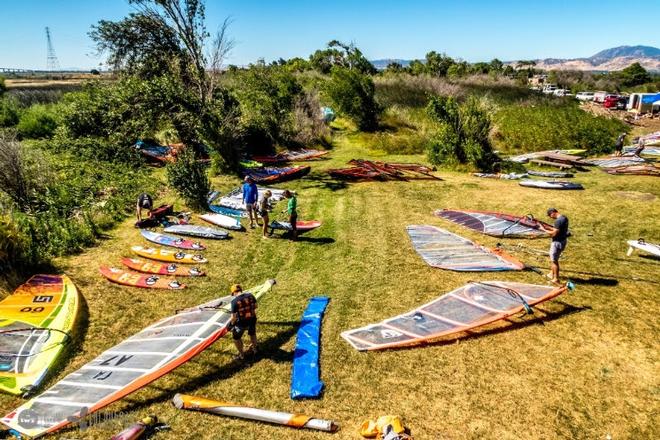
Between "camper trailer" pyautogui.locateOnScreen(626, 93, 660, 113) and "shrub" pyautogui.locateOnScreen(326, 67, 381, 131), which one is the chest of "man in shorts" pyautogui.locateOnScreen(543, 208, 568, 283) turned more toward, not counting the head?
the shrub

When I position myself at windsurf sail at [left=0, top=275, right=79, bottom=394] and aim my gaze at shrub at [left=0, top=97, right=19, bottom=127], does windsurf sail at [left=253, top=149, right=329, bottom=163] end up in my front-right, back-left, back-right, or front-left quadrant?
front-right

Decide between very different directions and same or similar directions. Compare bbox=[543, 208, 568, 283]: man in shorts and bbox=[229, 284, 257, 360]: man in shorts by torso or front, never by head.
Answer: same or similar directions

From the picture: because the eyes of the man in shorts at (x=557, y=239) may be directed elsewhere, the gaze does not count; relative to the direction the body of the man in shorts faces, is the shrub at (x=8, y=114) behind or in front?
in front

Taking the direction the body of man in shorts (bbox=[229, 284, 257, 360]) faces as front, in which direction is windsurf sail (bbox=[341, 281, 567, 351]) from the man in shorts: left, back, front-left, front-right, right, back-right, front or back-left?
back-right

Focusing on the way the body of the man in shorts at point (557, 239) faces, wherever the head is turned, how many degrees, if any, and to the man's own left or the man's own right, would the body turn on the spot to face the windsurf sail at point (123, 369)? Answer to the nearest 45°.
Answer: approximately 45° to the man's own left

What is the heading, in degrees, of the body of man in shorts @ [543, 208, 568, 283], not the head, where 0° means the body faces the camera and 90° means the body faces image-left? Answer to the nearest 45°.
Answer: approximately 90°

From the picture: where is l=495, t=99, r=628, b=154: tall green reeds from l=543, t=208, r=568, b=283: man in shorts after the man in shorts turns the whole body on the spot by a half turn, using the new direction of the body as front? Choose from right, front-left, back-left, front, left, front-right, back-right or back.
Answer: left

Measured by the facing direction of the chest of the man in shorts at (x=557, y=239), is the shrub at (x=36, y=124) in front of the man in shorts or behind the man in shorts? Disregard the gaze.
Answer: in front

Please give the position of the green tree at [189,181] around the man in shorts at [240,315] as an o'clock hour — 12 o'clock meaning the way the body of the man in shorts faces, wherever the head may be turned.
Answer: The green tree is roughly at 1 o'clock from the man in shorts.

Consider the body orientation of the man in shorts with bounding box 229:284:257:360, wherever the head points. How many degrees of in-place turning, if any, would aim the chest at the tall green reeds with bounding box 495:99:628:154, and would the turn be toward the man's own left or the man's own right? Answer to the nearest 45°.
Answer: approximately 90° to the man's own right

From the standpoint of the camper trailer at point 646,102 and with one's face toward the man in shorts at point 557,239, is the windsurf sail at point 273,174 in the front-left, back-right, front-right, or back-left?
front-right

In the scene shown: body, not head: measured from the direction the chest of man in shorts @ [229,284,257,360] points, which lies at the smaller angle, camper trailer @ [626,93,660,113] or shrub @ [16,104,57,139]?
the shrub

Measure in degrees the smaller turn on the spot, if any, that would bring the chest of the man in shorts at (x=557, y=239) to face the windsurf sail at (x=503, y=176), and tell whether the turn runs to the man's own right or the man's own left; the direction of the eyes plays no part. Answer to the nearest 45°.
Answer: approximately 90° to the man's own right

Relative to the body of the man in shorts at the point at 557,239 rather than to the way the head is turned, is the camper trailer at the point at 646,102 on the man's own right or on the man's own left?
on the man's own right
